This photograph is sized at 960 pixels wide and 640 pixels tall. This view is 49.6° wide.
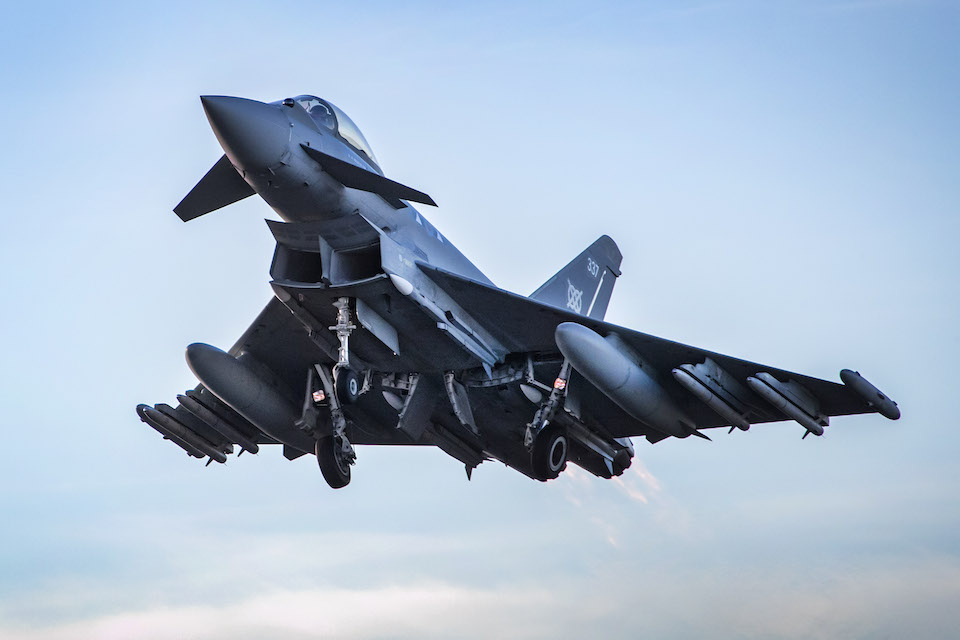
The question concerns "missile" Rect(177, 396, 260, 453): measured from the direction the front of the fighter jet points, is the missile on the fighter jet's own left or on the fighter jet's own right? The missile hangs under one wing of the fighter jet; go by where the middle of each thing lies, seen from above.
on the fighter jet's own right

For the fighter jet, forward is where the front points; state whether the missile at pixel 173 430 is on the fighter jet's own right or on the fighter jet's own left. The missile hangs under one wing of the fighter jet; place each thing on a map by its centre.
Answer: on the fighter jet's own right

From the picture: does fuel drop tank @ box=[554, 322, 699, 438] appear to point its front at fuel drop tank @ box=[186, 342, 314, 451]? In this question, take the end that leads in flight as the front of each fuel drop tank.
no

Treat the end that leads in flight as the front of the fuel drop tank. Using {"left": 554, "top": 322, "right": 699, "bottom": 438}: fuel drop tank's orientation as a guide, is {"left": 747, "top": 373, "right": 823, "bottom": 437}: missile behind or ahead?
behind

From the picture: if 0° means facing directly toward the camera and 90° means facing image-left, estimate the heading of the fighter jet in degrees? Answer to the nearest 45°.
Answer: approximately 45°

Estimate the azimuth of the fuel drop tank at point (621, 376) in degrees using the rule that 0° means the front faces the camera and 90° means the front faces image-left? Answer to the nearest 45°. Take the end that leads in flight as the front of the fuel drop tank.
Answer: approximately 45°
